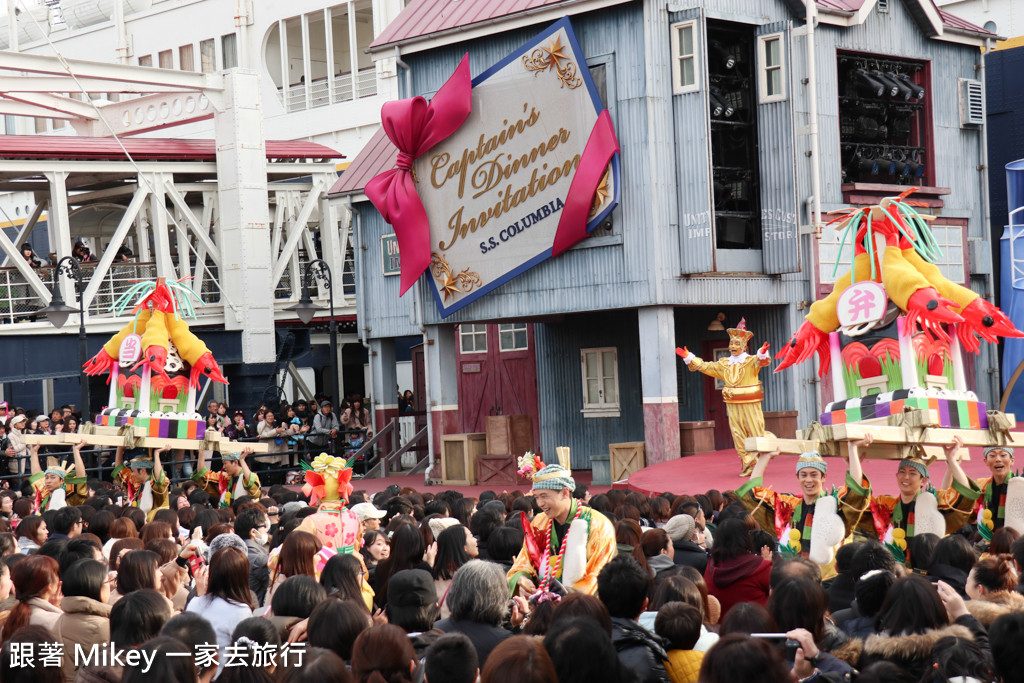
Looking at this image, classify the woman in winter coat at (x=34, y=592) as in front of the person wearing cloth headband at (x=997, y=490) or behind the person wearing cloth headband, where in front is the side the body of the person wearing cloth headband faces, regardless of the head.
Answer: in front

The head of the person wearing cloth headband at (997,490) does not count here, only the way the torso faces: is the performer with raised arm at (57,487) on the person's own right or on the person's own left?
on the person's own right

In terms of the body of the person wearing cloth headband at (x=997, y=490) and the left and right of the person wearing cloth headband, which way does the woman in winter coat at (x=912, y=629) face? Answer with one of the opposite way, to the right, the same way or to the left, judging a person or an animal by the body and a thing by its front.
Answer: the opposite way

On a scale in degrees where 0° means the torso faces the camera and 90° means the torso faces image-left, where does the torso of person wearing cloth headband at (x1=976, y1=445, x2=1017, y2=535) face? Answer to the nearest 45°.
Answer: approximately 0°

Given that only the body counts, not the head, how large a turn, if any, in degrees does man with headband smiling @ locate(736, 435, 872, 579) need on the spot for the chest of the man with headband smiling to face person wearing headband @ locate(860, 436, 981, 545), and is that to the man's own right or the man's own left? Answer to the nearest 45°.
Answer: approximately 135° to the man's own left

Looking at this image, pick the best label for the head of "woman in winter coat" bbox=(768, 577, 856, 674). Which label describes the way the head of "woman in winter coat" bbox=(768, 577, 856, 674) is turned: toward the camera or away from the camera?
away from the camera

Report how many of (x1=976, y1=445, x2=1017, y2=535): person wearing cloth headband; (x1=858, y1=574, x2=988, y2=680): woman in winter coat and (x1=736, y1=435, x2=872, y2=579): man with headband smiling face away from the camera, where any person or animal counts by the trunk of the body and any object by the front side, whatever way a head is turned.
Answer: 1

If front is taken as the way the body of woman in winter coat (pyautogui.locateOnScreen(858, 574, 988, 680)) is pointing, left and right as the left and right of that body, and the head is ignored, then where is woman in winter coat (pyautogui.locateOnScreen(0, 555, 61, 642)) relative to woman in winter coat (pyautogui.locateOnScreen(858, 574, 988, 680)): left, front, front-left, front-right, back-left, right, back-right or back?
left

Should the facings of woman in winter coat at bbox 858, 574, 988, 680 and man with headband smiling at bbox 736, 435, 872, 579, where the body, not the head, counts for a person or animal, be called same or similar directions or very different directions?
very different directions

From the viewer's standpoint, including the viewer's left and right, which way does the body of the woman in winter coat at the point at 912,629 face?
facing away from the viewer

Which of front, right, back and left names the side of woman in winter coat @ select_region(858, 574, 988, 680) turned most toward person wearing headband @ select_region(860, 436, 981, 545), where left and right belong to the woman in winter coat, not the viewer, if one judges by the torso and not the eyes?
front

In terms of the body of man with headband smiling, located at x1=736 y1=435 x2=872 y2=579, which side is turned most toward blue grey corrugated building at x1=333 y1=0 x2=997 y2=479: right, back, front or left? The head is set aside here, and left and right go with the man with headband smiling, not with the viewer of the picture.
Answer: back

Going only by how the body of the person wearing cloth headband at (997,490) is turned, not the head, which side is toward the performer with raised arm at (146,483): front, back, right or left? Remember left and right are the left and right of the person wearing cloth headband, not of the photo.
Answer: right
